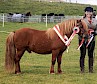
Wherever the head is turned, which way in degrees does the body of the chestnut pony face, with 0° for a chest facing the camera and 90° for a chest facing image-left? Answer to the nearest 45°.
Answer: approximately 270°
